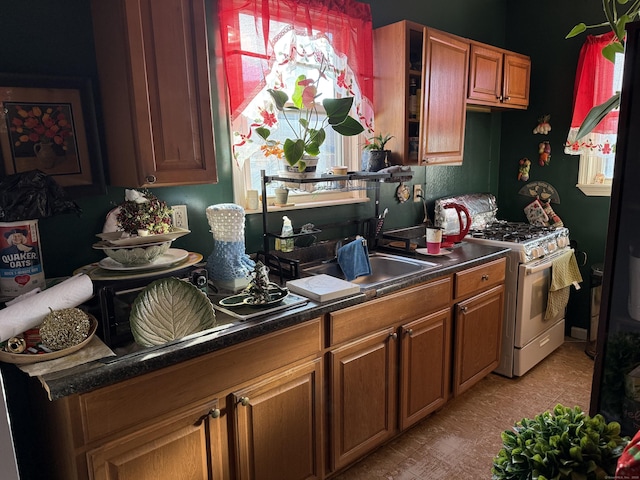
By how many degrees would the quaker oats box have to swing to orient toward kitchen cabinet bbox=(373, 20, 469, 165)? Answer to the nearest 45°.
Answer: approximately 90° to its left

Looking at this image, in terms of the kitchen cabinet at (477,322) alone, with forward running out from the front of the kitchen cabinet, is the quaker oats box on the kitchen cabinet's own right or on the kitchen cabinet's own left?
on the kitchen cabinet's own right

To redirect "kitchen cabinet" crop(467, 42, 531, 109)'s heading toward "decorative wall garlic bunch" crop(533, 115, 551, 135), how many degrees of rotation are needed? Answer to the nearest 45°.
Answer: approximately 90° to its left

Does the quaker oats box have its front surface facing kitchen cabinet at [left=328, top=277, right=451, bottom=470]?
no

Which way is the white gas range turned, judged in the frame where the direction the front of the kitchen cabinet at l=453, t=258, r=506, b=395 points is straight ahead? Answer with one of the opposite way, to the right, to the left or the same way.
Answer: the same way

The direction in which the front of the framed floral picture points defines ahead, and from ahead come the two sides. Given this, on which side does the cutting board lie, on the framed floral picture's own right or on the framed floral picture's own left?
on the framed floral picture's own left

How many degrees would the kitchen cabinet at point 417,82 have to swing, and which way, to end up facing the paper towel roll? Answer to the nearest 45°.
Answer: approximately 90° to its right

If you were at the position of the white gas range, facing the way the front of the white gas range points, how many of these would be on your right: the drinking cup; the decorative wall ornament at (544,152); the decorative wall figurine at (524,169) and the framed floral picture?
2

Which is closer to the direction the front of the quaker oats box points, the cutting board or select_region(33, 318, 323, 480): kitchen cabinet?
the kitchen cabinet

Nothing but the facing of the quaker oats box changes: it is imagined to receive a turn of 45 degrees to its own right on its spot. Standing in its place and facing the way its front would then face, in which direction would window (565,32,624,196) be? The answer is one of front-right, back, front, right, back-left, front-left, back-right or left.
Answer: back-left

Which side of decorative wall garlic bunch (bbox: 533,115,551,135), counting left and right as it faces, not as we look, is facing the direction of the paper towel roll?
front

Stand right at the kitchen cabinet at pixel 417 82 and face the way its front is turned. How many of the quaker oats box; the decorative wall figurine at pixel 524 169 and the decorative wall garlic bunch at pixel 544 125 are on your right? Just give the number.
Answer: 1

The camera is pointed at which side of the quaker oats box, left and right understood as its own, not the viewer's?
front

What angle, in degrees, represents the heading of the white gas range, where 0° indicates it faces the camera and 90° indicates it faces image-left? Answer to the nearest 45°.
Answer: approximately 315°

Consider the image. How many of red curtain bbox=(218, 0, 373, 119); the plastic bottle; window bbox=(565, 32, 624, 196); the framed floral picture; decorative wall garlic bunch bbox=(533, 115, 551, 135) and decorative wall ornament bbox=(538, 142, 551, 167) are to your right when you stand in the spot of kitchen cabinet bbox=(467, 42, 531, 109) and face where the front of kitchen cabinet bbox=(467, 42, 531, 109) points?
3

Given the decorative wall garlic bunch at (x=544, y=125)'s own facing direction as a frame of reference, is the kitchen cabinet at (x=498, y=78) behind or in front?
in front

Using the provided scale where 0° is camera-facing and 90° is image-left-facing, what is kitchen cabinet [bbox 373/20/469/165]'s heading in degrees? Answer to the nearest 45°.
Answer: approximately 315°

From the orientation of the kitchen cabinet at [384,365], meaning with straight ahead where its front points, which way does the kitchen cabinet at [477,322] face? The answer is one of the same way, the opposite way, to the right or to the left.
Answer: the same way

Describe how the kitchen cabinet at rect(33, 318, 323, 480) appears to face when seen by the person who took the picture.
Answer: facing the viewer and to the right of the viewer

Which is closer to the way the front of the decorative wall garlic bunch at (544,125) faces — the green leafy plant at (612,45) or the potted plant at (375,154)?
the potted plant

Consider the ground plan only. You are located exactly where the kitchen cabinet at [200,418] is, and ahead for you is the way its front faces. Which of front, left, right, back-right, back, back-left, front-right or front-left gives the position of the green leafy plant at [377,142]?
left

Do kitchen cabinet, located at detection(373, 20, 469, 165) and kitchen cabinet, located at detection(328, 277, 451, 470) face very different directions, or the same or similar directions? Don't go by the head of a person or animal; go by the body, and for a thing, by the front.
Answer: same or similar directions

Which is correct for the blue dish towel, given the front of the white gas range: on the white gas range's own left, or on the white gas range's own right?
on the white gas range's own right
